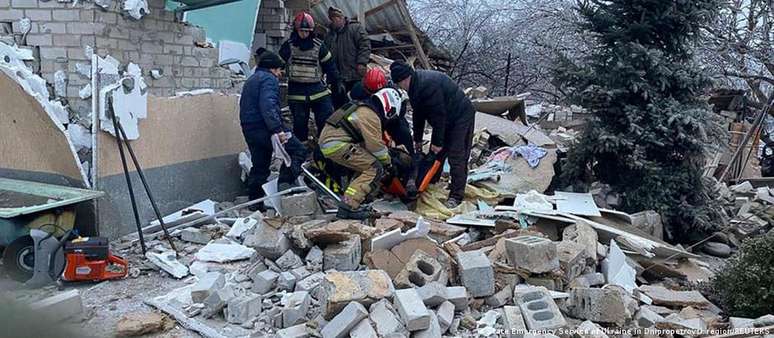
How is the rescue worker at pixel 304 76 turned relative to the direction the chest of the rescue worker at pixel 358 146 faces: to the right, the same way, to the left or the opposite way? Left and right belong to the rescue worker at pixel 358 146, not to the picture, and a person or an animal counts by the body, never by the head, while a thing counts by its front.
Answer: to the right

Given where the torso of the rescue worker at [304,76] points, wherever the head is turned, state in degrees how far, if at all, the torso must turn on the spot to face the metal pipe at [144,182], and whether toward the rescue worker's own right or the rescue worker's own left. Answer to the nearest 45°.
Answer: approximately 45° to the rescue worker's own right

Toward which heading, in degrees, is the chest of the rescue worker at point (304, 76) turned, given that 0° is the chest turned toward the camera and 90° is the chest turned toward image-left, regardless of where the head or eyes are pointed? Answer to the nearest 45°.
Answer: approximately 0°

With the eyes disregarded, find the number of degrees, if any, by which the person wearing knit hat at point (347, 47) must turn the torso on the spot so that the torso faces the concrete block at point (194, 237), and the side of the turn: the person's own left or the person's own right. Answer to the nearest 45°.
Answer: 0° — they already face it

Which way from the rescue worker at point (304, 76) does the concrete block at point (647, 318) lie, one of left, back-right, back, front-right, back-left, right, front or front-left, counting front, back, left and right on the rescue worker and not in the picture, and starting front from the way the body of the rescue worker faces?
front-left

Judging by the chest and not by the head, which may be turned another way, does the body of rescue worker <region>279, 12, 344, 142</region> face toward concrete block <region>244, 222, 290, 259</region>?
yes

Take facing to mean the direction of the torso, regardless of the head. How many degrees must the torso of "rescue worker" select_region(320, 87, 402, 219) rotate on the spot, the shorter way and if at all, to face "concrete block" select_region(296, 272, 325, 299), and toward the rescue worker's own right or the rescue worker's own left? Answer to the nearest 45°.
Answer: approximately 90° to the rescue worker's own right

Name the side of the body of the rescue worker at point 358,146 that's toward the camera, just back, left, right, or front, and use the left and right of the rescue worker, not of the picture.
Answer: right

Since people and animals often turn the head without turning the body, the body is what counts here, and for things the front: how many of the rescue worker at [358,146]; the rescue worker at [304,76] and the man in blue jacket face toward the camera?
1

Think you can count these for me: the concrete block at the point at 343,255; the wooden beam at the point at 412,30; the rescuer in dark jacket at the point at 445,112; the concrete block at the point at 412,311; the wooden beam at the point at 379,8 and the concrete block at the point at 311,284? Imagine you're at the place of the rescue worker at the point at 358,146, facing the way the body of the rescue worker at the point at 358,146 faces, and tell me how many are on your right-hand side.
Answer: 3

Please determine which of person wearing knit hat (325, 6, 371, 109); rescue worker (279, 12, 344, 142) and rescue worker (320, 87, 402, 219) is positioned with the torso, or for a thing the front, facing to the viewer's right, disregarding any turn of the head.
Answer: rescue worker (320, 87, 402, 219)

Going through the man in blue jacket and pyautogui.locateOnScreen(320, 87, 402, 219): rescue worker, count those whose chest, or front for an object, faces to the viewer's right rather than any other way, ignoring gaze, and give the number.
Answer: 2

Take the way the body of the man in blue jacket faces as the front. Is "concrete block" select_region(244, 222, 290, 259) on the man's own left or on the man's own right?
on the man's own right

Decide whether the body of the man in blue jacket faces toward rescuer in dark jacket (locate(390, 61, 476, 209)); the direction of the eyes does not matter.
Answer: yes

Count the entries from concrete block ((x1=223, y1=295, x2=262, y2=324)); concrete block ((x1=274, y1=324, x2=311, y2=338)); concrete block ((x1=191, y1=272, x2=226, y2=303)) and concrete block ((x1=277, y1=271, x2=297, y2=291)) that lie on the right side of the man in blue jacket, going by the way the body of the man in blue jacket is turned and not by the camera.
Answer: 4

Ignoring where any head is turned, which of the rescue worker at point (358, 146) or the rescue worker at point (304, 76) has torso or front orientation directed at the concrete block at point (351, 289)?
the rescue worker at point (304, 76)

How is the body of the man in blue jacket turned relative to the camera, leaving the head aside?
to the viewer's right

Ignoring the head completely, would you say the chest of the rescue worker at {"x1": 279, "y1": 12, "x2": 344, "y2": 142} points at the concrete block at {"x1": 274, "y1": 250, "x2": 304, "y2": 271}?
yes
